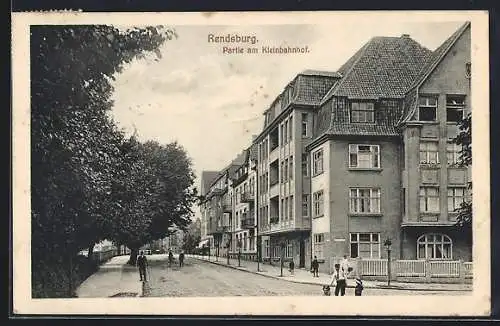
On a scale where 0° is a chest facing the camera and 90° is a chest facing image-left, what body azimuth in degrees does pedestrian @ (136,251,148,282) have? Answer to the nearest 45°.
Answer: approximately 0°
